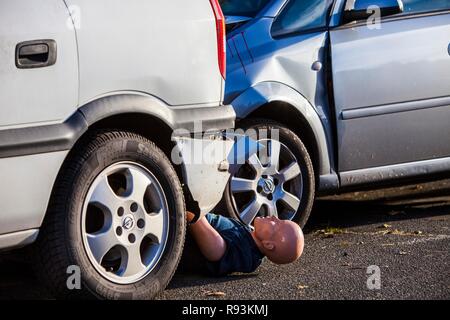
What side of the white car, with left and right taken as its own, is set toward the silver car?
back

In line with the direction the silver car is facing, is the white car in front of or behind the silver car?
in front

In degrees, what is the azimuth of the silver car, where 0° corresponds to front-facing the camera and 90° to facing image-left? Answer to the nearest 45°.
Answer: approximately 45°
